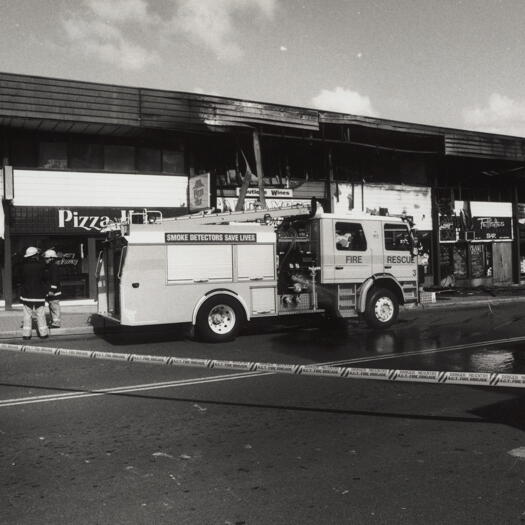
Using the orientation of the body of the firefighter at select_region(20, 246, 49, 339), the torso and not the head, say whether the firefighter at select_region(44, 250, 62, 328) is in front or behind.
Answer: in front

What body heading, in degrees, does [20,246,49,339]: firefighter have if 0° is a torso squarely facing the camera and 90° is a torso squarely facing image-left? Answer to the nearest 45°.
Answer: approximately 180°

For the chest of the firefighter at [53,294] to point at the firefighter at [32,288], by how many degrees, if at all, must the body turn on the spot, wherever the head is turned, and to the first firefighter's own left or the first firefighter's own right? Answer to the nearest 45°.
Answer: approximately 90° to the first firefighter's own left

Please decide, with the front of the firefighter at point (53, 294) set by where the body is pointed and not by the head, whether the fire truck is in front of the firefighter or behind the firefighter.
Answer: behind

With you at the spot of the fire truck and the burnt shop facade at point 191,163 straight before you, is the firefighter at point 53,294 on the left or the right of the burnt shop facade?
left
